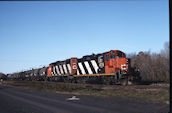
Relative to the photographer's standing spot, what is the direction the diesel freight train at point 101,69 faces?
facing the viewer and to the right of the viewer
